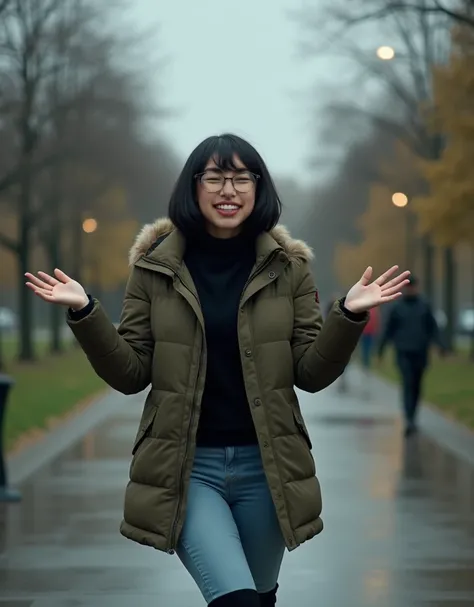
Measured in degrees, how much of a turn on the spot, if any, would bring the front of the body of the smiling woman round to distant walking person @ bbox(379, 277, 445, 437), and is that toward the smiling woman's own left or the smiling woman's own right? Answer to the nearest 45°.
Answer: approximately 180°

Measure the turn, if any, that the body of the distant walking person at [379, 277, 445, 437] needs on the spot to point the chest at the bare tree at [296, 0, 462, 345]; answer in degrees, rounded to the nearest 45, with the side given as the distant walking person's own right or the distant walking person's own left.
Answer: approximately 180°

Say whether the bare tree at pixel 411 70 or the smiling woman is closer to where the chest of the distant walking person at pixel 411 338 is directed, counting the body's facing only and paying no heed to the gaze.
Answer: the smiling woman

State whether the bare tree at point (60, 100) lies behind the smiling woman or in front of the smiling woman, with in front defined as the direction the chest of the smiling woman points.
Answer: behind

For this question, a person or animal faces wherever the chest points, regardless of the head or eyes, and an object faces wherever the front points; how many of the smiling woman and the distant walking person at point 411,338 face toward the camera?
2

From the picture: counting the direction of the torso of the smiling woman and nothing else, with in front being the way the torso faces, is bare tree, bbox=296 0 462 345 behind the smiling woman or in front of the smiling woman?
behind

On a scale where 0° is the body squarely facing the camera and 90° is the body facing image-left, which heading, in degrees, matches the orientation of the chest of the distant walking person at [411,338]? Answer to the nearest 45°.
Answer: approximately 0°

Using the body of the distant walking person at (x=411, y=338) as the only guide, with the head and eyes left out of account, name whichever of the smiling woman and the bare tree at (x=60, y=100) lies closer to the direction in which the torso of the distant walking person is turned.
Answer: the smiling woman

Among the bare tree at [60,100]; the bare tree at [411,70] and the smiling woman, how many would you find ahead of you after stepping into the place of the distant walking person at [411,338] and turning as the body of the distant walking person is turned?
1
